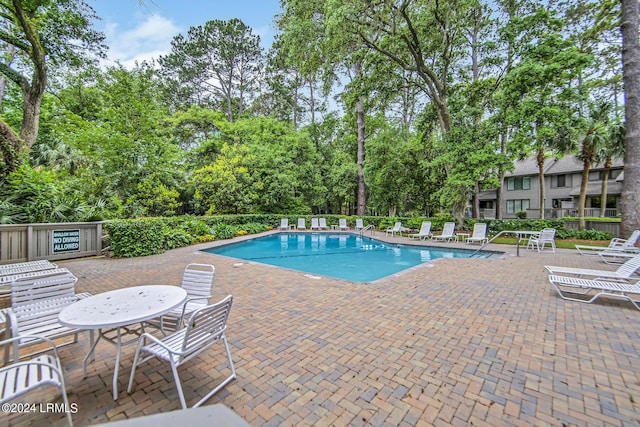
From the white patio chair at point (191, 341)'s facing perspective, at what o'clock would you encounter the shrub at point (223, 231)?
The shrub is roughly at 2 o'clock from the white patio chair.

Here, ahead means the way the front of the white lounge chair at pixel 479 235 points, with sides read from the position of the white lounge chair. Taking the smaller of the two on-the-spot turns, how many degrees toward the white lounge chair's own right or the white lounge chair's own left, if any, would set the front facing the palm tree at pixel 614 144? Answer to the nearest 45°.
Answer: approximately 180°

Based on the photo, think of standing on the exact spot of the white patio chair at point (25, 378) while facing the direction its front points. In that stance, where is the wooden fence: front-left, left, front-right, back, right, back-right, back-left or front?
left

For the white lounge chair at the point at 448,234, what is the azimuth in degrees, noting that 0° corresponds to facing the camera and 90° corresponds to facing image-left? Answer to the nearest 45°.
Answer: approximately 45°

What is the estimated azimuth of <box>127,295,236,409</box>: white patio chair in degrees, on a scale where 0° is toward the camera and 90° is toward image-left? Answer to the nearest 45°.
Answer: approximately 135°

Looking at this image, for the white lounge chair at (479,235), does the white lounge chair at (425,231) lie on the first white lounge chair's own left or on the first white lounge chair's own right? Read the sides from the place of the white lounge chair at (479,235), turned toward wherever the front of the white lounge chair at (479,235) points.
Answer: on the first white lounge chair's own right

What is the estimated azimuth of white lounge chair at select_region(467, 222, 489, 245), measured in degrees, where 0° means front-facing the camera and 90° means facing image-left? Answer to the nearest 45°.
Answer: approximately 45°

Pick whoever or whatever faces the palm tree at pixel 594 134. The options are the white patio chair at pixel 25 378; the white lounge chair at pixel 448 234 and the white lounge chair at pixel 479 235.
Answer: the white patio chair

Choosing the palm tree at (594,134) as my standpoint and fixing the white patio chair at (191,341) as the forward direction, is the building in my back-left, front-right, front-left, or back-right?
back-right

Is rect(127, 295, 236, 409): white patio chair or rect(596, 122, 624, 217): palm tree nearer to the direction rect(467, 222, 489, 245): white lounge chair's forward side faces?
the white patio chair

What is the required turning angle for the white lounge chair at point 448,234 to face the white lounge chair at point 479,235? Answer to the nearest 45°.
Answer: approximately 90° to its left

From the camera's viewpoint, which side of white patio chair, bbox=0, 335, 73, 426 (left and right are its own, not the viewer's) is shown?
right

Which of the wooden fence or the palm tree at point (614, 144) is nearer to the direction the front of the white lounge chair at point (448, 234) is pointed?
the wooden fence

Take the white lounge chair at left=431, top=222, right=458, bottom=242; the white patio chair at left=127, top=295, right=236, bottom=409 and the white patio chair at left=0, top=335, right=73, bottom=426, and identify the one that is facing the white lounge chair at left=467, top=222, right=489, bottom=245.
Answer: the white patio chair at left=0, top=335, right=73, bottom=426

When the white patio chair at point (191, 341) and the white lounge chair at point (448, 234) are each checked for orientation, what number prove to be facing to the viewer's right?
0
